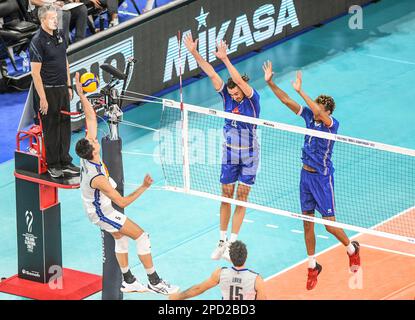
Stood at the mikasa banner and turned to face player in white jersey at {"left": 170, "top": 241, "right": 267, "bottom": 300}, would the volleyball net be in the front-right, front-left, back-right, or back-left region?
front-left

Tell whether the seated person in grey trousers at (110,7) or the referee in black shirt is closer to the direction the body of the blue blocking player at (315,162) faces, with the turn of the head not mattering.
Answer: the referee in black shirt

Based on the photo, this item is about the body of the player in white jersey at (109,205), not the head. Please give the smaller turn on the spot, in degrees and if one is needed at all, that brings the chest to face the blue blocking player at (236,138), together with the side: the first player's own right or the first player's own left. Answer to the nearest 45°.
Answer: approximately 45° to the first player's own left

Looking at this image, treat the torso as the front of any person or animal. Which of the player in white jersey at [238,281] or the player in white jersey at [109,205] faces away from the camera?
the player in white jersey at [238,281]

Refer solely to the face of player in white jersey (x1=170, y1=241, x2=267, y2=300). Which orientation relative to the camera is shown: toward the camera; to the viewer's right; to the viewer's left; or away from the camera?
away from the camera

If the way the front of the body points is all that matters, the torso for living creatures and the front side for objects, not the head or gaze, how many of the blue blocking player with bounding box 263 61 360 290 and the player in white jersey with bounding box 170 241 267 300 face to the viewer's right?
0

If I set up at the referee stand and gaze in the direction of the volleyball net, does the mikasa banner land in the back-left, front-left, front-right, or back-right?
front-left

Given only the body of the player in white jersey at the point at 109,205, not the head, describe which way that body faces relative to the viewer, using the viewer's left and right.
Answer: facing to the right of the viewer

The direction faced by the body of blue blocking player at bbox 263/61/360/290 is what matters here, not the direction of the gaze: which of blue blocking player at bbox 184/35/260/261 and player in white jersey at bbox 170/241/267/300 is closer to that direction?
the player in white jersey

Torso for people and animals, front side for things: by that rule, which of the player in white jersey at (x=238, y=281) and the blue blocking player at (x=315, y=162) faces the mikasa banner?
the player in white jersey

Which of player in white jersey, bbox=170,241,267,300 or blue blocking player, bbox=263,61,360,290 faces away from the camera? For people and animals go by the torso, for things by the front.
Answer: the player in white jersey

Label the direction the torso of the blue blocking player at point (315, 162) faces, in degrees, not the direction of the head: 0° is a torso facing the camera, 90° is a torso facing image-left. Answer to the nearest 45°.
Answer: approximately 45°

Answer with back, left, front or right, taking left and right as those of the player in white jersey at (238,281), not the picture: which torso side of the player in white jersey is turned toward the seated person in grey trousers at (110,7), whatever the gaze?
front

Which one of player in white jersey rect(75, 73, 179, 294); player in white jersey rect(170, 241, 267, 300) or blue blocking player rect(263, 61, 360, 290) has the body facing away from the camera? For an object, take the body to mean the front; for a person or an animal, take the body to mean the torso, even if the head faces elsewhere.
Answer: player in white jersey rect(170, 241, 267, 300)

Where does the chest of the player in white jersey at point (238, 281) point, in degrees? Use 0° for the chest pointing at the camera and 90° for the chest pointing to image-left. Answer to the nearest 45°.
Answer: approximately 180°

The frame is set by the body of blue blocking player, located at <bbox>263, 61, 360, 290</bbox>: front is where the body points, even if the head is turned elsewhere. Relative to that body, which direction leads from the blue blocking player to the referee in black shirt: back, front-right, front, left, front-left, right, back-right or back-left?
front-right

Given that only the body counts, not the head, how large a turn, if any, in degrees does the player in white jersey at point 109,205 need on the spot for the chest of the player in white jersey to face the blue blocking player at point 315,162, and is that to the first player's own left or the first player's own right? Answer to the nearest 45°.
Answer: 0° — they already face them

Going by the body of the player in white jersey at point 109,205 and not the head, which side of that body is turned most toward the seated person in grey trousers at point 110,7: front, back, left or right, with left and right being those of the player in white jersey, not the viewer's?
left

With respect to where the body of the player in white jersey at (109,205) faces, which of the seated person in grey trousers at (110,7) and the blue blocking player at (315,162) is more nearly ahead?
the blue blocking player

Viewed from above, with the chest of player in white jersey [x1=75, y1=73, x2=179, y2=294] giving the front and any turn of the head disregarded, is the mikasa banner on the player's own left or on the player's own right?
on the player's own left

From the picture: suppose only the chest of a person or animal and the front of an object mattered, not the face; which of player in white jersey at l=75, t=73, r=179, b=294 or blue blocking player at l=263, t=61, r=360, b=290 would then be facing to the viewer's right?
the player in white jersey
